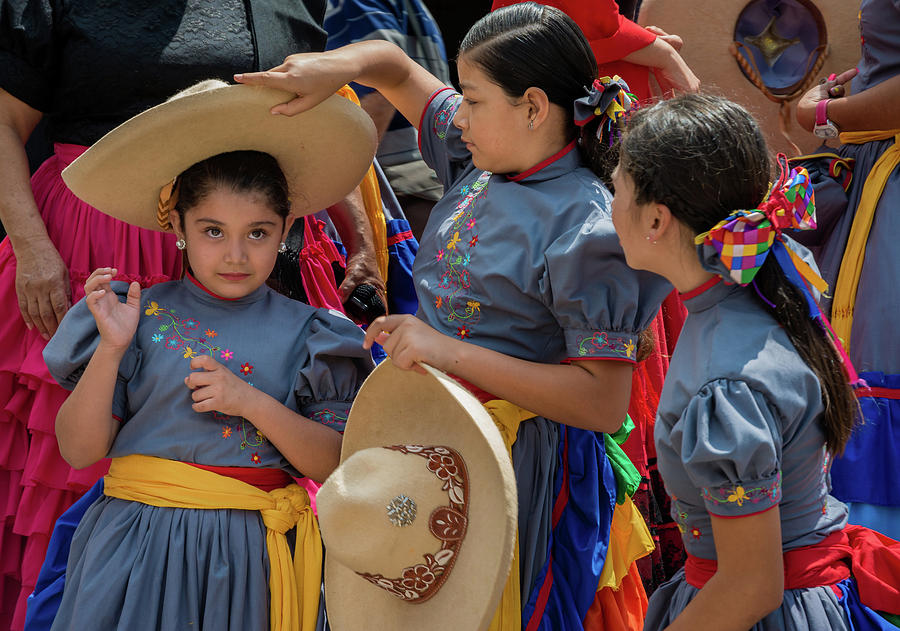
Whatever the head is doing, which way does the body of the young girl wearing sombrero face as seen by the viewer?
toward the camera
